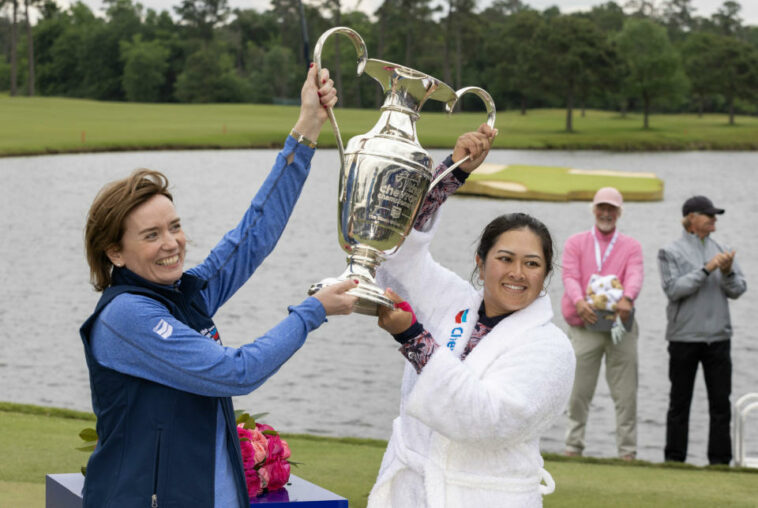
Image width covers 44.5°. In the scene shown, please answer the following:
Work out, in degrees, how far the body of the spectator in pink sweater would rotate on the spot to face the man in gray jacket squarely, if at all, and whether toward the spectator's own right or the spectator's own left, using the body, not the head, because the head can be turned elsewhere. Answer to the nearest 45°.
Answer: approximately 90° to the spectator's own left

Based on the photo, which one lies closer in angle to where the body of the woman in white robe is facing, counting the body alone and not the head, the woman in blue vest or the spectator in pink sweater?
the woman in blue vest

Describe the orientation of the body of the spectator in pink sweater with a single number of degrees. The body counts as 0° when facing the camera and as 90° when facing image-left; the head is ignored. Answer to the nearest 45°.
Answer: approximately 0°

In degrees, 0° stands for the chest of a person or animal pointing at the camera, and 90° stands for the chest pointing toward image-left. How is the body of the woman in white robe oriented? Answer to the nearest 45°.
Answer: approximately 45°

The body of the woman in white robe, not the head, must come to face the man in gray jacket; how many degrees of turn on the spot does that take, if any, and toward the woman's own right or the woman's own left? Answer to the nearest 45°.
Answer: approximately 135° to the woman's own right

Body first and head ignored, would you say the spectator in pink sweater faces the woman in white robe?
yes

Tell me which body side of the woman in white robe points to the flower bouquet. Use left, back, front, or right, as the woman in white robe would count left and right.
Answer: right

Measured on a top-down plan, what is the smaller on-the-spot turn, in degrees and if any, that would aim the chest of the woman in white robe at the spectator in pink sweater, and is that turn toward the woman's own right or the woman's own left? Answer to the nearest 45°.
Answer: approximately 135° to the woman's own right

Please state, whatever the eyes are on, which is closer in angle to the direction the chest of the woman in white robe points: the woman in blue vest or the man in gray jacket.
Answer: the woman in blue vest

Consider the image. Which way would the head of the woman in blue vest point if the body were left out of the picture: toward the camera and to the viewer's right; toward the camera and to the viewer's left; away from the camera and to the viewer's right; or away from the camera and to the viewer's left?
toward the camera and to the viewer's right
